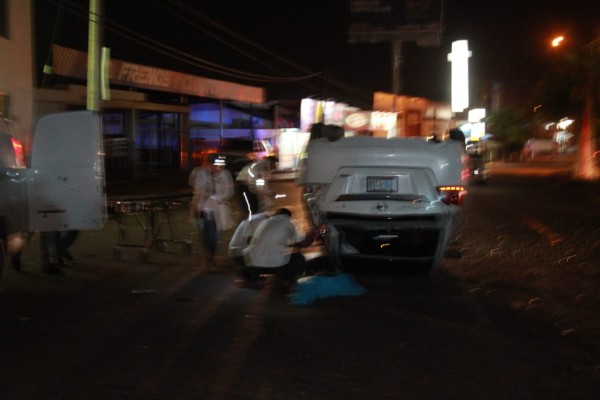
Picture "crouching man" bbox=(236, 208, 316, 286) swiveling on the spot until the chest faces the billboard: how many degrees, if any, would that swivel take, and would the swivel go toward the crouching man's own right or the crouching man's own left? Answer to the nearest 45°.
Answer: approximately 45° to the crouching man's own left

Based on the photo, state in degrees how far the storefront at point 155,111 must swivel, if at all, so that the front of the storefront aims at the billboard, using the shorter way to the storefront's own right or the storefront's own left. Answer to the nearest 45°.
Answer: approximately 90° to the storefront's own left

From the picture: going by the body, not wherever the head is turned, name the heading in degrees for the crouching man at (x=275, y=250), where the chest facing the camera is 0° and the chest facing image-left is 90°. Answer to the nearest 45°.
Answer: approximately 225°

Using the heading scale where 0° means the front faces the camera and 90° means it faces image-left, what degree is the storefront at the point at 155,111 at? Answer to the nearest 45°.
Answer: approximately 315°
